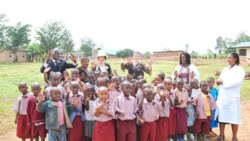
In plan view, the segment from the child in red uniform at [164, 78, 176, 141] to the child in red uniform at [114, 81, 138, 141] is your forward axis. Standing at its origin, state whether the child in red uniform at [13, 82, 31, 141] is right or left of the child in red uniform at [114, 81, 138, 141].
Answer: right

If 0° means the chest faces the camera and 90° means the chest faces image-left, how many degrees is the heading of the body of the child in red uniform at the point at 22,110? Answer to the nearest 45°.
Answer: approximately 315°

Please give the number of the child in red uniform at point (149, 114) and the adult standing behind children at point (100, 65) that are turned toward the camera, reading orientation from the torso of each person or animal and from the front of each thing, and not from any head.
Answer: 2

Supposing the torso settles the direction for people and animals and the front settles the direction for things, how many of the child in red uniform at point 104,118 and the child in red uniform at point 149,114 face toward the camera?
2

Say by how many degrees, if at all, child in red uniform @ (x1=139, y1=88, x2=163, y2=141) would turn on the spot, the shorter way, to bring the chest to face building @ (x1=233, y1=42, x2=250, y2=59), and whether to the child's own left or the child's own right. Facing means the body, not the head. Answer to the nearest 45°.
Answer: approximately 180°

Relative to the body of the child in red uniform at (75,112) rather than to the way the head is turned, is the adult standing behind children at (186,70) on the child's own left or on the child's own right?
on the child's own left

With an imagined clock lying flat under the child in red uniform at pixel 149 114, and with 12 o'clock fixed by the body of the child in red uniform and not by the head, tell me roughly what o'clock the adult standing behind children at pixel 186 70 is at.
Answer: The adult standing behind children is roughly at 7 o'clock from the child in red uniform.

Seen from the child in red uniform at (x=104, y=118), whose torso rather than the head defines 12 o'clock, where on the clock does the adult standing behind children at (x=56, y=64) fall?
The adult standing behind children is roughly at 5 o'clock from the child in red uniform.
